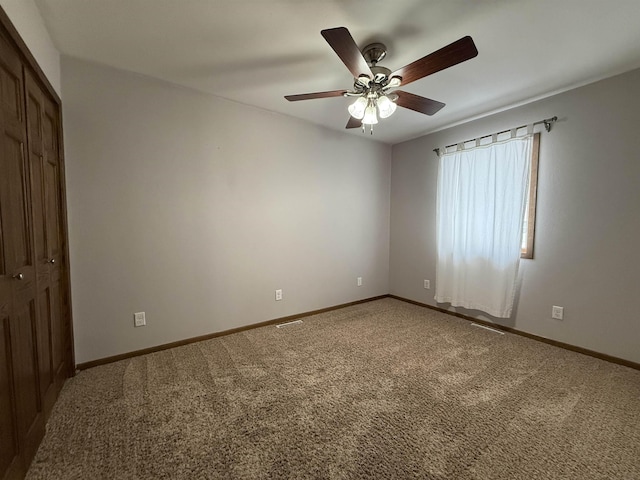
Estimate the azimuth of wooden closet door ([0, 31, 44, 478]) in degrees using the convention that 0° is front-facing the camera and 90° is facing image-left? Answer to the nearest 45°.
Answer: approximately 270°

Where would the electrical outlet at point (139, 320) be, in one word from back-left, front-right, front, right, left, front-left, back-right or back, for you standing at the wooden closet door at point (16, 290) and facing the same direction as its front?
front-left

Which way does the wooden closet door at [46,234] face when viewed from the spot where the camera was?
facing to the right of the viewer

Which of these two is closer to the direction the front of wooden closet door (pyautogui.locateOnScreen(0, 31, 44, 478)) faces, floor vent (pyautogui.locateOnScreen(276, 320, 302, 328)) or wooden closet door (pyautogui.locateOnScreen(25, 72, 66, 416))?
the floor vent

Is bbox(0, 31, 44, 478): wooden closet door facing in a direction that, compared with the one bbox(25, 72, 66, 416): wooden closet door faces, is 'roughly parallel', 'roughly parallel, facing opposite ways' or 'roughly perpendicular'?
roughly parallel

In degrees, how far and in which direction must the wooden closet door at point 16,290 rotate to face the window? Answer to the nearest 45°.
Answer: approximately 45° to its right

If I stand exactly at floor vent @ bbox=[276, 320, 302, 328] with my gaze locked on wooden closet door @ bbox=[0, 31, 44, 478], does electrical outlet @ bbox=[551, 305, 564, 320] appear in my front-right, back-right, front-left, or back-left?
back-left

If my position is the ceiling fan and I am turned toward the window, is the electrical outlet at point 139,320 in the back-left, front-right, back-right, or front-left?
back-left

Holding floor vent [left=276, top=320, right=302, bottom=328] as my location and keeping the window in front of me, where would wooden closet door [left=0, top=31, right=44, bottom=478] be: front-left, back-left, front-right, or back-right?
back-right

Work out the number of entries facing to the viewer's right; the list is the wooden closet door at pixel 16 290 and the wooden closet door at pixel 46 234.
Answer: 2

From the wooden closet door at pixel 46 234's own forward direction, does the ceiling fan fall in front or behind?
in front

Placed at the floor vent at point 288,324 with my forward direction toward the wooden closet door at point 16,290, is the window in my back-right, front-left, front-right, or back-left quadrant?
back-left

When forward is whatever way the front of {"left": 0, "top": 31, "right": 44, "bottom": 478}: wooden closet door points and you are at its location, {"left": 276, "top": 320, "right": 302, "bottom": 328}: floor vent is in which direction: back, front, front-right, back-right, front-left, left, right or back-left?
front
